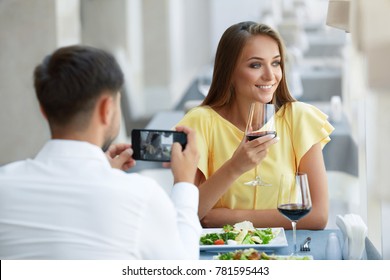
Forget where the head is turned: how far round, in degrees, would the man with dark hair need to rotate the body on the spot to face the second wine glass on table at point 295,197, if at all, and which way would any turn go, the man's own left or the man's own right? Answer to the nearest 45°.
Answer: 0° — they already face it

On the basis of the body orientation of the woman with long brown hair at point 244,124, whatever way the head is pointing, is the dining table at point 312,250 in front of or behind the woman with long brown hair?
in front

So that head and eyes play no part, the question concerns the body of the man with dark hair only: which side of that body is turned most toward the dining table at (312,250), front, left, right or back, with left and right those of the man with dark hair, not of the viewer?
front

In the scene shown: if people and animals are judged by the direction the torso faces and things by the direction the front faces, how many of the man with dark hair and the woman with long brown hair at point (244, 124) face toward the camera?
1

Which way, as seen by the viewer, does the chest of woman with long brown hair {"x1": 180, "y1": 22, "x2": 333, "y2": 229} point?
toward the camera

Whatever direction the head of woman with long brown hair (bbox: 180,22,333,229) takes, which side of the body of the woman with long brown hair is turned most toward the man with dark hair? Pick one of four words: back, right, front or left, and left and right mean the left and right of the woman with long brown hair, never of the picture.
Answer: front

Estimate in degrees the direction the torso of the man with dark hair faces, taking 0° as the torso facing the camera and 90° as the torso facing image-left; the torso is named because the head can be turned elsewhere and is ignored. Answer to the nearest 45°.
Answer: approximately 225°

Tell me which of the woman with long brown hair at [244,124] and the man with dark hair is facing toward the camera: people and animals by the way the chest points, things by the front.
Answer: the woman with long brown hair

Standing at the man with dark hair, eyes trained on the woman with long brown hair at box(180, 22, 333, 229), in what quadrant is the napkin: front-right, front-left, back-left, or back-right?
front-right

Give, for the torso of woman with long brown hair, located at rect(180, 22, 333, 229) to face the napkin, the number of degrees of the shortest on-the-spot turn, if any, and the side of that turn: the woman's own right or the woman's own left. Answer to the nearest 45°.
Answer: approximately 45° to the woman's own left

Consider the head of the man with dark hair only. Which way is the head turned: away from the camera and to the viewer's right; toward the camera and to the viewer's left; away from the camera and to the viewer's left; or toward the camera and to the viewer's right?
away from the camera and to the viewer's right

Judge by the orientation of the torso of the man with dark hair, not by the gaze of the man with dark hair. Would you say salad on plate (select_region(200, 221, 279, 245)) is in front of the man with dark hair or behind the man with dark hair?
in front
